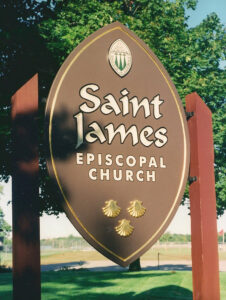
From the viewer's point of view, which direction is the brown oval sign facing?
toward the camera

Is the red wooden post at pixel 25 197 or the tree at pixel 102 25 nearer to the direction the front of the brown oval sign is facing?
the red wooden post

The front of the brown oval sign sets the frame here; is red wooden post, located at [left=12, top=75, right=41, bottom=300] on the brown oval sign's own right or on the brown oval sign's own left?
on the brown oval sign's own right

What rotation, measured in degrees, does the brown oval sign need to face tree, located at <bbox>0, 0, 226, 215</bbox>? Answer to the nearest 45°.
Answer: approximately 180°

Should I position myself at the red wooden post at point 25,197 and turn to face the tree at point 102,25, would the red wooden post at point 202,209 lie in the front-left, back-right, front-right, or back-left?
front-right
